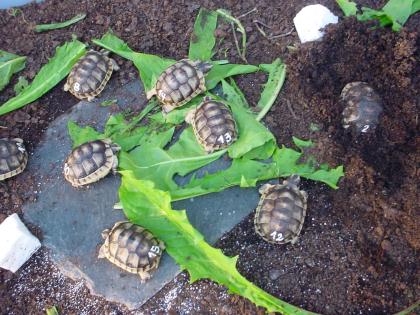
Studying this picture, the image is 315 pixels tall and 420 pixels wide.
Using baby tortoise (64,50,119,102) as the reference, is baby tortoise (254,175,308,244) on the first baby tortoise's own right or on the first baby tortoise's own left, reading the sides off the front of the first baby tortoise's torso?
on the first baby tortoise's own right

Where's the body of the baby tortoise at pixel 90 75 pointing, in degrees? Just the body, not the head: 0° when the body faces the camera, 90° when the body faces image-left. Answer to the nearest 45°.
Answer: approximately 225°

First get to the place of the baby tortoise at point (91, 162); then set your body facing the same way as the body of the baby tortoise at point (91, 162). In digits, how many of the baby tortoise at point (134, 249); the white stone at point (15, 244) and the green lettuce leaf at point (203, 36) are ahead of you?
1

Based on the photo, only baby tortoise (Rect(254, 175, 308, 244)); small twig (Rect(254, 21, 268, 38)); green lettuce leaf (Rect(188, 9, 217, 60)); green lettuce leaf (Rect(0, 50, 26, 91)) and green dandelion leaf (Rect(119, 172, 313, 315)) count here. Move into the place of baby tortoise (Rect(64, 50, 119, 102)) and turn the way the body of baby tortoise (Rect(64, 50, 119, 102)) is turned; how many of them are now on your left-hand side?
1

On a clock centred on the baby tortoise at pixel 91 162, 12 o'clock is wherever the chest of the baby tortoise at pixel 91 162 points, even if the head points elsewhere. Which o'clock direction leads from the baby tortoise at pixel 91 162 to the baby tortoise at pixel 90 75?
the baby tortoise at pixel 90 75 is roughly at 11 o'clock from the baby tortoise at pixel 91 162.

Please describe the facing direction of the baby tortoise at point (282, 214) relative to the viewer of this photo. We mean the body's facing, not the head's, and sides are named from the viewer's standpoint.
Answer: facing away from the viewer

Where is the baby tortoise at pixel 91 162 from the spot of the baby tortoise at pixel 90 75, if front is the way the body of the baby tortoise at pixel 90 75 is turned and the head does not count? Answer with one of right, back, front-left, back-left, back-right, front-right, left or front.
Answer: back-right

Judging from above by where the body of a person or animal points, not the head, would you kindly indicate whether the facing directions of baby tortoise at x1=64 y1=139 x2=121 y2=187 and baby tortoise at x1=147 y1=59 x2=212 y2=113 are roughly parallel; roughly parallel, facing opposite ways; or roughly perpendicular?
roughly parallel

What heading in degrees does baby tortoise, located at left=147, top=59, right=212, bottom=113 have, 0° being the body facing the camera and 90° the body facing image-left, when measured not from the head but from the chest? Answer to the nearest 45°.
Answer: approximately 225°

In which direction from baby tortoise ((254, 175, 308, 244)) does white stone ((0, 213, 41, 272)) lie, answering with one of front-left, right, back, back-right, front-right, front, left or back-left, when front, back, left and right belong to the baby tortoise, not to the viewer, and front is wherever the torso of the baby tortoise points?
left

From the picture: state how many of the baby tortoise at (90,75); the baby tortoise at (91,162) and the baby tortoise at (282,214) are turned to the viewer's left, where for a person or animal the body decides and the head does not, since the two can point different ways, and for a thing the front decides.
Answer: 0

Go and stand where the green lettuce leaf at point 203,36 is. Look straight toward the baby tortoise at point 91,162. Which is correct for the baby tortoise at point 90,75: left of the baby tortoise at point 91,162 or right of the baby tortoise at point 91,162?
right

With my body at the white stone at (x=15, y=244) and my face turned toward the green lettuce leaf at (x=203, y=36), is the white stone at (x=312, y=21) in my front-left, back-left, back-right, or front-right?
front-right

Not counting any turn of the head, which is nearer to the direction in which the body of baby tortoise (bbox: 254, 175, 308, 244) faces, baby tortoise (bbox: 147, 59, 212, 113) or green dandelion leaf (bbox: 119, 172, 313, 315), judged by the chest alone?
the baby tortoise

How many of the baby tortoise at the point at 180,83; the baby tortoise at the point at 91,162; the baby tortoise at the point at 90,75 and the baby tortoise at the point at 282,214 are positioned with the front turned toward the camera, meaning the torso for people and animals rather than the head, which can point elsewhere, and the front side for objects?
0

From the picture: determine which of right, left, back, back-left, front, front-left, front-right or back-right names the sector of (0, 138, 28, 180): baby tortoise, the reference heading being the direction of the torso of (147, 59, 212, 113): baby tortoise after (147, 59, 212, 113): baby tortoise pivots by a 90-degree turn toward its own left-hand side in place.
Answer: front-left
